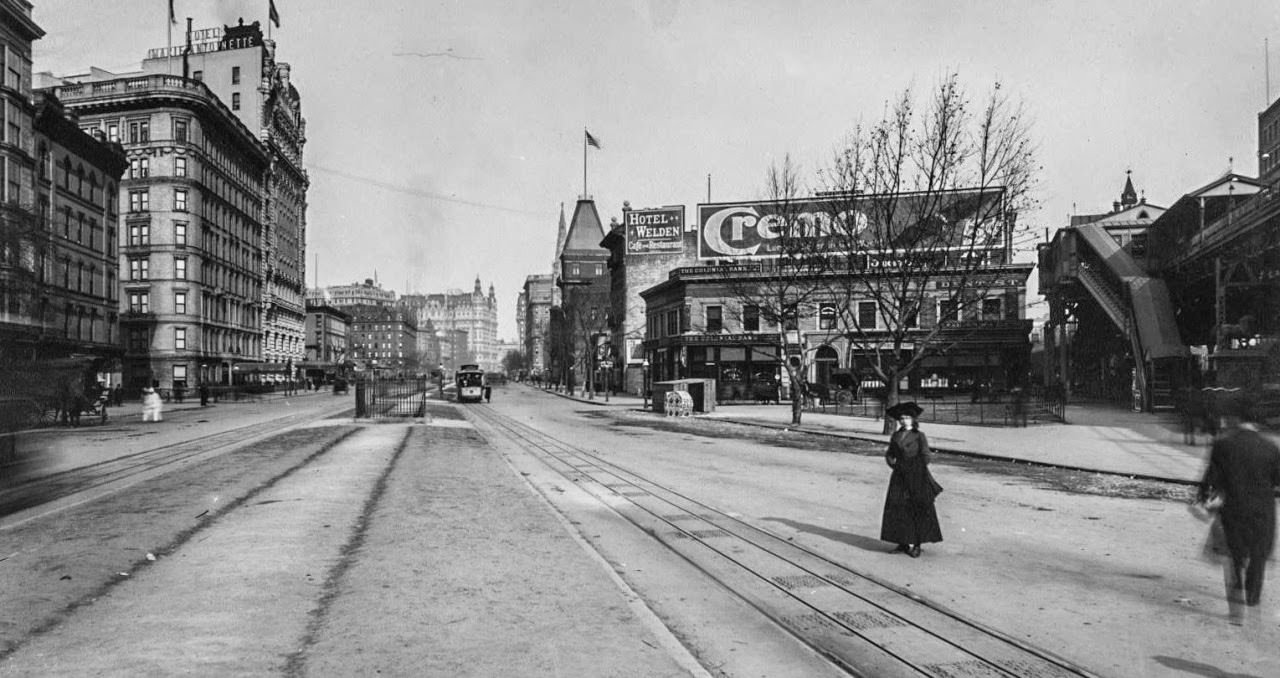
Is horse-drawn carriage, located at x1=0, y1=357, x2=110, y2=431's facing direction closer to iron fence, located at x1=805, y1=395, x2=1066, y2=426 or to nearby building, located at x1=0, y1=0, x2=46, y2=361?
the iron fence

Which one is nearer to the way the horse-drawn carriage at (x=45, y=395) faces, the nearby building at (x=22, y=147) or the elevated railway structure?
the elevated railway structure

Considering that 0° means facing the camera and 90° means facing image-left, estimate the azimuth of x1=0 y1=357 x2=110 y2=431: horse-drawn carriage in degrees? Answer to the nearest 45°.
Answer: approximately 270°

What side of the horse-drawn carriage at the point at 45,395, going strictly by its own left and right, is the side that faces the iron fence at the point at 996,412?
front

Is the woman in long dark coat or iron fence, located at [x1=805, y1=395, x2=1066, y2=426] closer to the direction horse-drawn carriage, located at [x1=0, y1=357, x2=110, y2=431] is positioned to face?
the iron fence

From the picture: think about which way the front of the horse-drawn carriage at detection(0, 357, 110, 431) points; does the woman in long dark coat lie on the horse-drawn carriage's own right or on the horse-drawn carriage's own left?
on the horse-drawn carriage's own right

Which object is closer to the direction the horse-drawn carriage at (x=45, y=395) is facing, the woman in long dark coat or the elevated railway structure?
the elevated railway structure

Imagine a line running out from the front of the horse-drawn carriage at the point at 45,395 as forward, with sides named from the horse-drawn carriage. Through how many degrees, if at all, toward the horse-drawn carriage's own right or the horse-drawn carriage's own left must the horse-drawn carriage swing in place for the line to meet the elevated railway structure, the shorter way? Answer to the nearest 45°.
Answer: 0° — it already faces it
